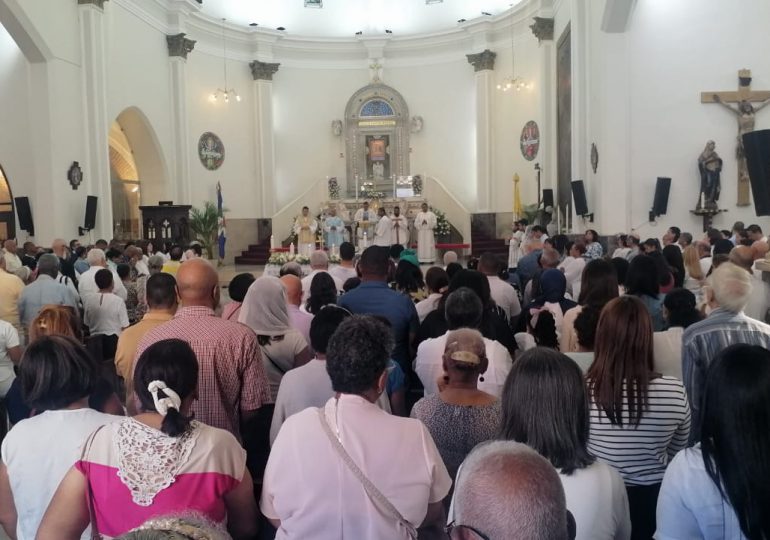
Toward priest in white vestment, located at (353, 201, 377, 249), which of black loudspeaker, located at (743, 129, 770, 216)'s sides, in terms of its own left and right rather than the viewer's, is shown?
right

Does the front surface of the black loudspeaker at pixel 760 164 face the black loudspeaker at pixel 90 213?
no

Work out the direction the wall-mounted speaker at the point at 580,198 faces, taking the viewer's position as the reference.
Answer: facing the viewer and to the left of the viewer

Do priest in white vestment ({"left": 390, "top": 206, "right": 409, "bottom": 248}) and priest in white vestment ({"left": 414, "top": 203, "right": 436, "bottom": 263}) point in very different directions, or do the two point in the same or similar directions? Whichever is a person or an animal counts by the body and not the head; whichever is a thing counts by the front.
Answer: same or similar directions

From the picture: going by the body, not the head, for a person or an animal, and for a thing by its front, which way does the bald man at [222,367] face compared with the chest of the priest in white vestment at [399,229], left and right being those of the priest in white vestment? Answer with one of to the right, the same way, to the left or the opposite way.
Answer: the opposite way

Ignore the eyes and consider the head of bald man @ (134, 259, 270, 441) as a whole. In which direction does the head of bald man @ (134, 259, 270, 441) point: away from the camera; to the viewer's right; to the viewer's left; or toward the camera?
away from the camera

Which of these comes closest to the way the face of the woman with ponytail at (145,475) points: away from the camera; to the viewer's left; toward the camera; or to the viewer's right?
away from the camera

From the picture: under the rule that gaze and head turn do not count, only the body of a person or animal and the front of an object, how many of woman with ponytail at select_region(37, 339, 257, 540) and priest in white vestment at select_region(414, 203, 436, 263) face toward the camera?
1

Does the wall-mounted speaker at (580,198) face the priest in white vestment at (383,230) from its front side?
no

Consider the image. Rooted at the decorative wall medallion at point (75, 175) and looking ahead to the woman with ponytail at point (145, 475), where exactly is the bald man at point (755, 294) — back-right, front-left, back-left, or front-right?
front-left

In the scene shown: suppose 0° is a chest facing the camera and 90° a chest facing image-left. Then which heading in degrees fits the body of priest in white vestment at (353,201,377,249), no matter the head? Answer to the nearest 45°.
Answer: approximately 0°

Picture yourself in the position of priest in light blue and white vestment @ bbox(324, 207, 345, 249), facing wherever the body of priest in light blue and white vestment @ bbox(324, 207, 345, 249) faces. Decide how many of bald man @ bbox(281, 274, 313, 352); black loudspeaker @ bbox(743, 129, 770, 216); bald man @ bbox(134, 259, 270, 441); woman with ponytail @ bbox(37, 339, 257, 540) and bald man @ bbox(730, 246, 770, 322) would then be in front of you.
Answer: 5

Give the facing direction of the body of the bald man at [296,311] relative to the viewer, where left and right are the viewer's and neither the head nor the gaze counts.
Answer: facing away from the viewer

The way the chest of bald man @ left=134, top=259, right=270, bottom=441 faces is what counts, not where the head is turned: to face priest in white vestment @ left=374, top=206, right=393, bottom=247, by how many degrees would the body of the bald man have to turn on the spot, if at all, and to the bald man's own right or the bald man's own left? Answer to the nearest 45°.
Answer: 0° — they already face them

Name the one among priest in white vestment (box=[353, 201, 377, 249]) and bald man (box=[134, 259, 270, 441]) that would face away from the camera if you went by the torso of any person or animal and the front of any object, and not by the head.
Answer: the bald man

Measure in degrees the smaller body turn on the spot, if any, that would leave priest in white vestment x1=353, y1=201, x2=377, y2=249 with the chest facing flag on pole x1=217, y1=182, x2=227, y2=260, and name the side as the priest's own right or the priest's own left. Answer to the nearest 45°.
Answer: approximately 90° to the priest's own right

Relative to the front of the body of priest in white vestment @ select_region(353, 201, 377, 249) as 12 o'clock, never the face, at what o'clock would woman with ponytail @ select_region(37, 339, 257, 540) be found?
The woman with ponytail is roughly at 12 o'clock from the priest in white vestment.

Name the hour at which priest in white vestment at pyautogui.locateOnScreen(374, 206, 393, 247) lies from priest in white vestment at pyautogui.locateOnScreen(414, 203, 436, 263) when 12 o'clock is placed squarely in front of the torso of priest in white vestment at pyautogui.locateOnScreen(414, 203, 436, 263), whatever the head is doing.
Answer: priest in white vestment at pyautogui.locateOnScreen(374, 206, 393, 247) is roughly at 2 o'clock from priest in white vestment at pyautogui.locateOnScreen(414, 203, 436, 263).

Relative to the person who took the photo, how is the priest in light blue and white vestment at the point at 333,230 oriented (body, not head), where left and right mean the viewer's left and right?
facing the viewer

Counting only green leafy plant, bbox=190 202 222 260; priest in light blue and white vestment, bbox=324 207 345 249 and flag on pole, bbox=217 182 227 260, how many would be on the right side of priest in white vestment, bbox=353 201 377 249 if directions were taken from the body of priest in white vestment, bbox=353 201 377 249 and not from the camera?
3

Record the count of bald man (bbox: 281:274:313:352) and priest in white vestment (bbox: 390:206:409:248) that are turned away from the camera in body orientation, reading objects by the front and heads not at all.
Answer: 1

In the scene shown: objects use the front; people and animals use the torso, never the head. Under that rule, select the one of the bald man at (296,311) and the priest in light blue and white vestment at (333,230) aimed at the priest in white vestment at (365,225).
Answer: the bald man

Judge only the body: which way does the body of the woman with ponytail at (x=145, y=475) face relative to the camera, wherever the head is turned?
away from the camera
